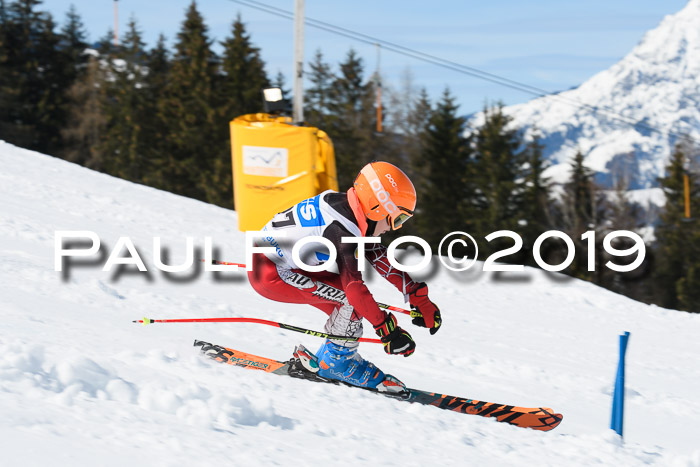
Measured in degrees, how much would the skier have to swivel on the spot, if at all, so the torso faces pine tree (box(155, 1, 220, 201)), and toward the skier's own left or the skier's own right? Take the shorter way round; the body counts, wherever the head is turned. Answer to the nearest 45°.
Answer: approximately 90° to the skier's own left

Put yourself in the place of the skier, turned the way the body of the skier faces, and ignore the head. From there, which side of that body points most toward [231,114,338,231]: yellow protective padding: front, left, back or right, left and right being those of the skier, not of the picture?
left

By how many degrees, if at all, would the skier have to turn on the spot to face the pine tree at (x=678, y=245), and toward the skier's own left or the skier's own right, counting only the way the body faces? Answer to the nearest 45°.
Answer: approximately 45° to the skier's own left

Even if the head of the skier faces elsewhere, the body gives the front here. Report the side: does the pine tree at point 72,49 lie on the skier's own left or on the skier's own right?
on the skier's own left

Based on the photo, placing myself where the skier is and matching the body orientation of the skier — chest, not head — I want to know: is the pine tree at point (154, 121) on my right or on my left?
on my left

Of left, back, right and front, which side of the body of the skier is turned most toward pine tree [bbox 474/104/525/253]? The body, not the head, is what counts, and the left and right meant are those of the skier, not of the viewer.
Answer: left

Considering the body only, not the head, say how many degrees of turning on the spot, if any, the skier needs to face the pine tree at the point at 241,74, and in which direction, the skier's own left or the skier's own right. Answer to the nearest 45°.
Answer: approximately 90° to the skier's own left

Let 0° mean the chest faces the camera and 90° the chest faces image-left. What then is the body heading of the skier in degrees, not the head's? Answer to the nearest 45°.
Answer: approximately 270°

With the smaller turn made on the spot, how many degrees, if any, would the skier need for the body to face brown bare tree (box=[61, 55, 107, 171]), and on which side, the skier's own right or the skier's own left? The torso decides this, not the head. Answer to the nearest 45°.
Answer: approximately 90° to the skier's own left

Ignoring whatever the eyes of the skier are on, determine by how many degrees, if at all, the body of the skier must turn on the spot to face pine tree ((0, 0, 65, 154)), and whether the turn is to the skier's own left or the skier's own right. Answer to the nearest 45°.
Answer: approximately 135° to the skier's own left

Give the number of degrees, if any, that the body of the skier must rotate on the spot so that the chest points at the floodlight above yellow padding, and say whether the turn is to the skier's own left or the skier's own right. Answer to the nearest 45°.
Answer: approximately 90° to the skier's own left

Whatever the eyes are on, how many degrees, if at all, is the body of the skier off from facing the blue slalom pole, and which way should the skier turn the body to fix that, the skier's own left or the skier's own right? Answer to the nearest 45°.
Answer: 0° — they already face it
